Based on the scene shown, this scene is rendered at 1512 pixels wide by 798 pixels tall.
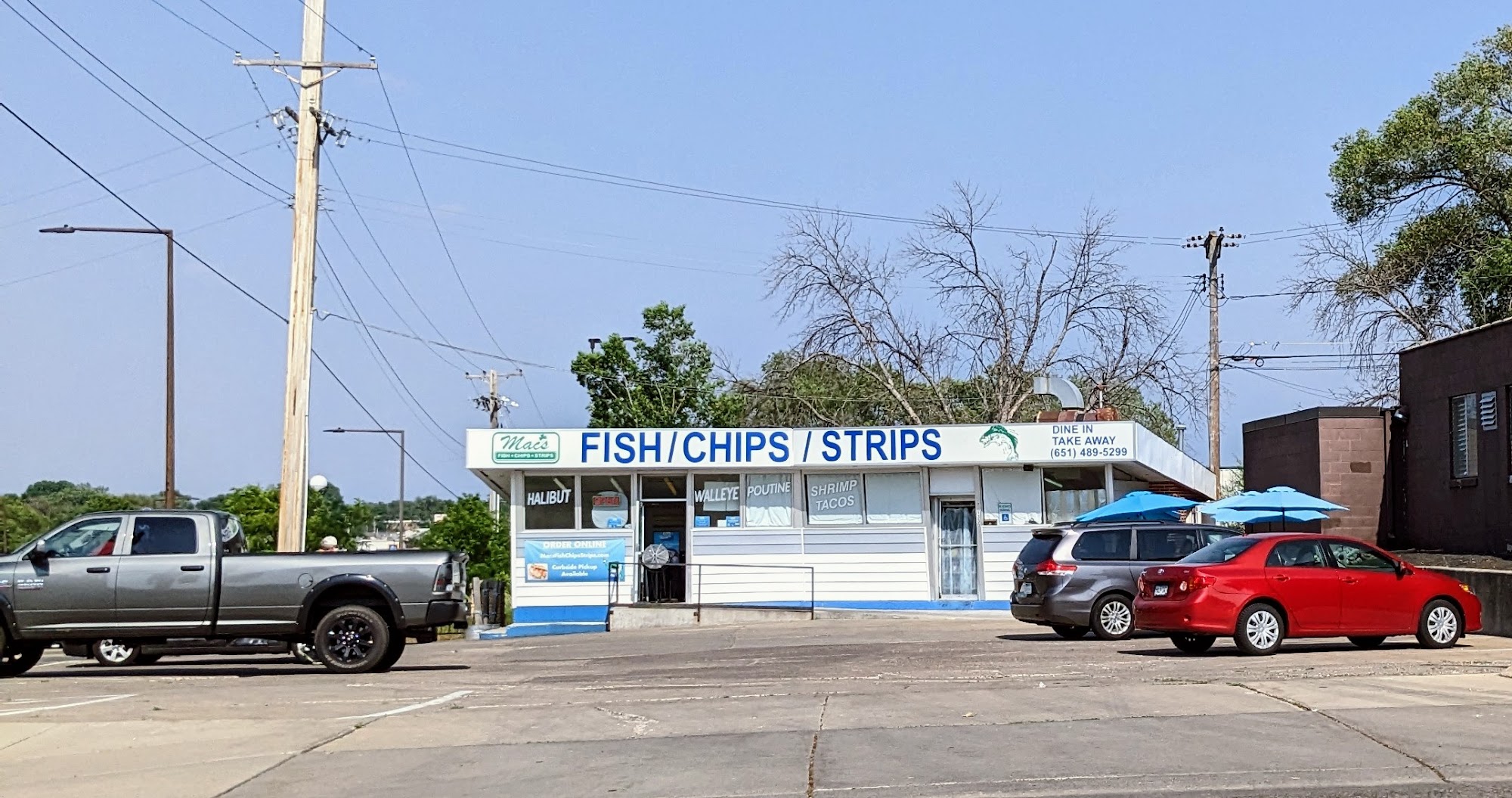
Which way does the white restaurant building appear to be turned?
toward the camera

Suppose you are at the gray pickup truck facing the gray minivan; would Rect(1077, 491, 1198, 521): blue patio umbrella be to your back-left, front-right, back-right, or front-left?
front-left

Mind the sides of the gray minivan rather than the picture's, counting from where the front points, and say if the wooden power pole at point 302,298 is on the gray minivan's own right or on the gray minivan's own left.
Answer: on the gray minivan's own left

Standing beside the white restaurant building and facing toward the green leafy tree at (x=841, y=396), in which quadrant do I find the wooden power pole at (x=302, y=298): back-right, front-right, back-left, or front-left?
back-left

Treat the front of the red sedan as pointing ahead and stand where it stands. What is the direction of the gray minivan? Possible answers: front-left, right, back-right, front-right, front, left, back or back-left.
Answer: left

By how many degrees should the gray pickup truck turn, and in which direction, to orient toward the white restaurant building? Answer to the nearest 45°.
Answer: approximately 135° to its right

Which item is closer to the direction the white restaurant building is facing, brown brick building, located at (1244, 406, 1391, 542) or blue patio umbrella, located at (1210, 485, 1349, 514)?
the blue patio umbrella

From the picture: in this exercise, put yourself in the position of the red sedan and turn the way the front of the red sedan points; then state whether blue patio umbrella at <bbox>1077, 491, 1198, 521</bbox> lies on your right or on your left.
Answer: on your left

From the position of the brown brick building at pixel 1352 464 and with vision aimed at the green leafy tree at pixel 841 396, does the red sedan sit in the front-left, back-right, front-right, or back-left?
back-left

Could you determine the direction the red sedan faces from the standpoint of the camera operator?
facing away from the viewer and to the right of the viewer

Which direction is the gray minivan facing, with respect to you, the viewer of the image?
facing away from the viewer and to the right of the viewer

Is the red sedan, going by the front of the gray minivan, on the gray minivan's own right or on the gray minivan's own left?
on the gray minivan's own right

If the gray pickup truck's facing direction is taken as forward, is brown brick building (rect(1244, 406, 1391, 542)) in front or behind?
behind

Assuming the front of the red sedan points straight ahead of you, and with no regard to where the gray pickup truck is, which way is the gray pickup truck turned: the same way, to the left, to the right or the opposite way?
the opposite way

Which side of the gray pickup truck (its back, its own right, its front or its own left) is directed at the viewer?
left

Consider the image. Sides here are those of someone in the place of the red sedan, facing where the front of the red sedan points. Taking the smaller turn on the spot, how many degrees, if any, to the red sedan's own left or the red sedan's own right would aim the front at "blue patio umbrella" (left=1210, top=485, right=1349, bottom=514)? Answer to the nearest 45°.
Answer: approximately 45° to the red sedan's own left

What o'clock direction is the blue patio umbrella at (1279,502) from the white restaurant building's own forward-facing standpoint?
The blue patio umbrella is roughly at 10 o'clock from the white restaurant building.

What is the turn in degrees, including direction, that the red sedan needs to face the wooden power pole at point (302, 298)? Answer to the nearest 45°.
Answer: approximately 135° to its left
